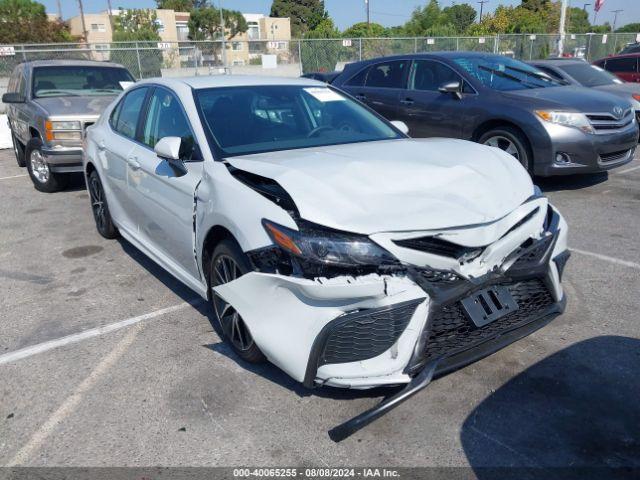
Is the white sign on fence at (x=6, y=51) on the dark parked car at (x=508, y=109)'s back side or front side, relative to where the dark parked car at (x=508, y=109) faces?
on the back side

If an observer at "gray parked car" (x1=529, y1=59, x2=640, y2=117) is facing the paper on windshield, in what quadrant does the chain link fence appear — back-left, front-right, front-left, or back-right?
back-right

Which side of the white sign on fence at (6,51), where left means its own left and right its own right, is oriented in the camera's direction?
front

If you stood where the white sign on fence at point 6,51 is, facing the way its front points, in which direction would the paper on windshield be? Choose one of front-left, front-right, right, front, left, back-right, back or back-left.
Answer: front

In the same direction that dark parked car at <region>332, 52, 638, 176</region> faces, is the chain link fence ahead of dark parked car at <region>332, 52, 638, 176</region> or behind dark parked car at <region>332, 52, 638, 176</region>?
behind

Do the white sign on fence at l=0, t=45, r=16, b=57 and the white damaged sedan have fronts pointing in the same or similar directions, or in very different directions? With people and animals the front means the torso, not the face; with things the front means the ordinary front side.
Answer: same or similar directions

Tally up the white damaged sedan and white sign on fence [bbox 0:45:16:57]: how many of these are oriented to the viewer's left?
0

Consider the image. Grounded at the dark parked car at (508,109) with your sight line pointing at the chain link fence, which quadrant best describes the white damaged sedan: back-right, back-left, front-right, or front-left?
back-left

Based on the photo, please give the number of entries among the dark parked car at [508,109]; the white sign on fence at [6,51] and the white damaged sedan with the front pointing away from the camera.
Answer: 0

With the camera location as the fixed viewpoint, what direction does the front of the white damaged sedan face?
facing the viewer and to the right of the viewer
